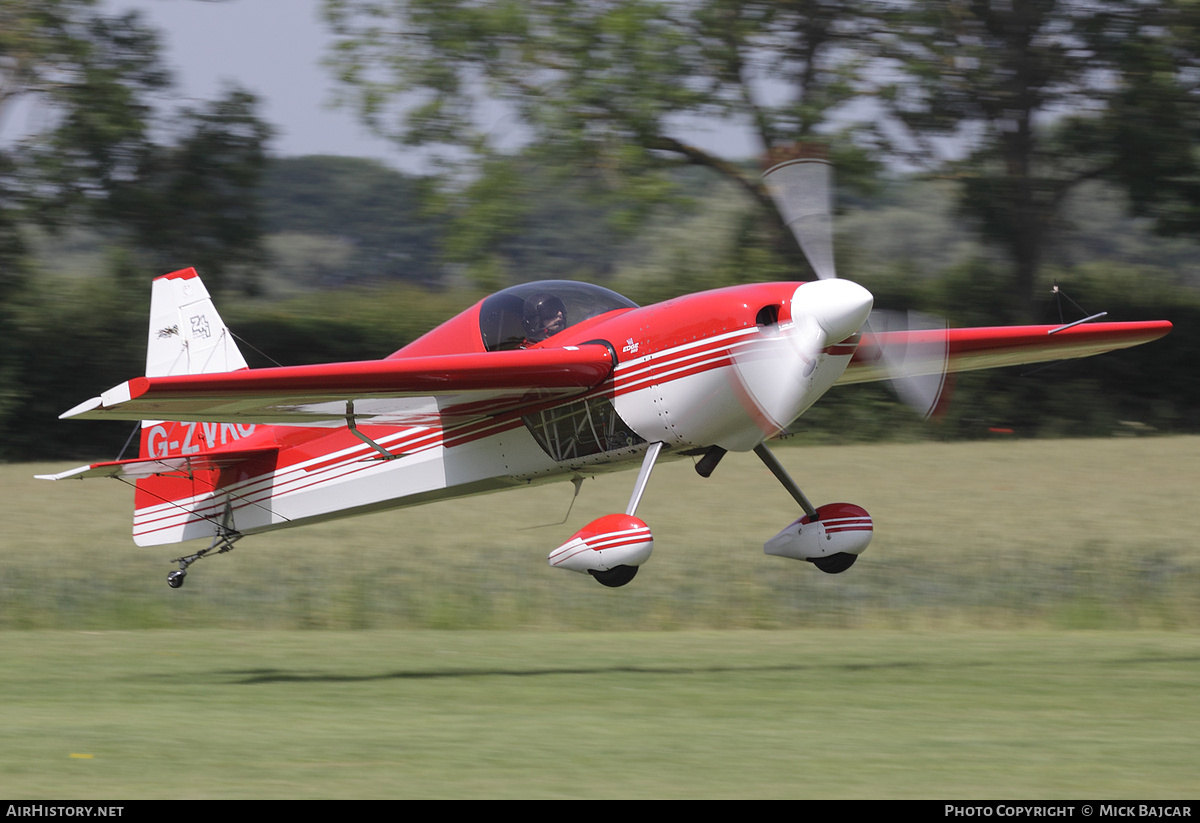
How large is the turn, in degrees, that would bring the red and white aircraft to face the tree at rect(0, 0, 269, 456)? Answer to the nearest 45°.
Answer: approximately 180°

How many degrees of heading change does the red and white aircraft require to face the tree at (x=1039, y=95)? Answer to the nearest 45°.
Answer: approximately 90° to its left

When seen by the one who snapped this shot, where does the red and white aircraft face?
facing the viewer and to the right of the viewer

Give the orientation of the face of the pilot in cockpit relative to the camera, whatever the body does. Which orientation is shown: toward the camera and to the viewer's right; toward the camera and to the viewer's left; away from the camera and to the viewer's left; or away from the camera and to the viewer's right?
toward the camera and to the viewer's right
